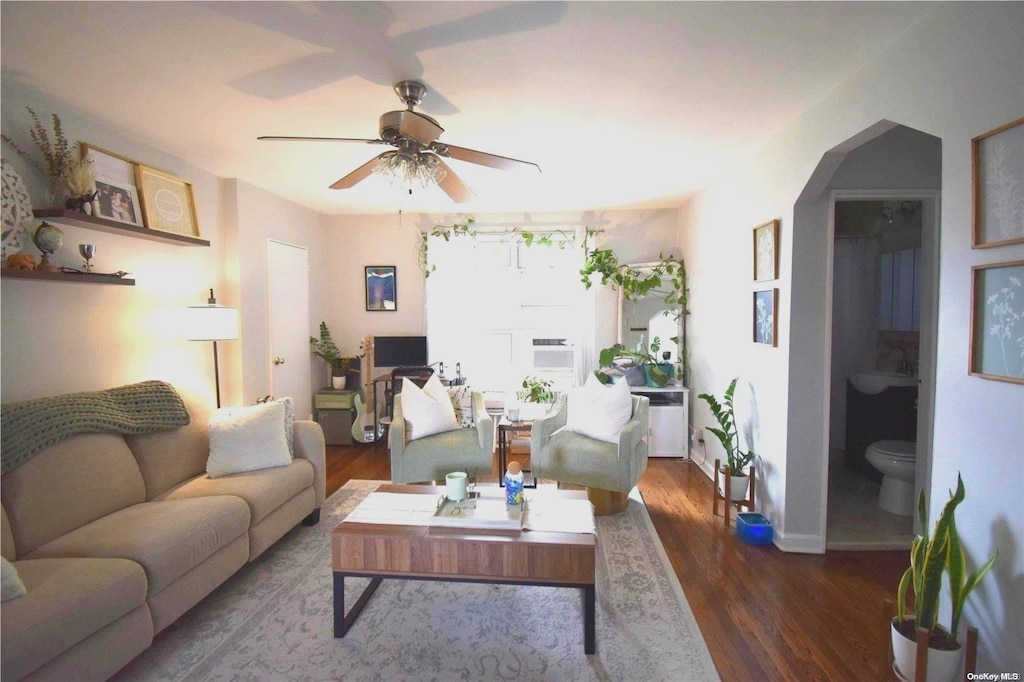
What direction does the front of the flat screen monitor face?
toward the camera

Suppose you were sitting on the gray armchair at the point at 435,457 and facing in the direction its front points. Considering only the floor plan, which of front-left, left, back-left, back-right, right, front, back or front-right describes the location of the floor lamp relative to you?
right

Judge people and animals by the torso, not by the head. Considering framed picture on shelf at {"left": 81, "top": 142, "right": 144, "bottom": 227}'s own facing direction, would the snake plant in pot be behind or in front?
in front

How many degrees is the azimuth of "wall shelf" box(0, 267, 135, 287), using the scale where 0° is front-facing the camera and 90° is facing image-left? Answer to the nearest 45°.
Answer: approximately 315°

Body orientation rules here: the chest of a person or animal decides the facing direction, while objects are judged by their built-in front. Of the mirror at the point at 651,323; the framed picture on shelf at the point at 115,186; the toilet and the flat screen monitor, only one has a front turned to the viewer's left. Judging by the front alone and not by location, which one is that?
the toilet

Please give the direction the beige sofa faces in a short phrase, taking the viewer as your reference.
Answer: facing the viewer and to the right of the viewer

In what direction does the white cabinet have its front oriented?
toward the camera

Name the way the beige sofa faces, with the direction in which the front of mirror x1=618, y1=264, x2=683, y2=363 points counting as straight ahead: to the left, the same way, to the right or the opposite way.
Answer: to the left

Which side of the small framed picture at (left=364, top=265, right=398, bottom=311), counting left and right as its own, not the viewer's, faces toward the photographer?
front

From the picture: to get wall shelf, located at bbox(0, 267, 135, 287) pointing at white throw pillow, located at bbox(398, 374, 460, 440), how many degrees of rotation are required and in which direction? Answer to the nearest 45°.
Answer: approximately 45° to its left

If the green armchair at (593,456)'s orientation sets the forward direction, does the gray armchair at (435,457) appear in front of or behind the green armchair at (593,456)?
in front

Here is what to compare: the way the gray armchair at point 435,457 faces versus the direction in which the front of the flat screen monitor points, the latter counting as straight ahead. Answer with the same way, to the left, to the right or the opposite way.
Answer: the same way

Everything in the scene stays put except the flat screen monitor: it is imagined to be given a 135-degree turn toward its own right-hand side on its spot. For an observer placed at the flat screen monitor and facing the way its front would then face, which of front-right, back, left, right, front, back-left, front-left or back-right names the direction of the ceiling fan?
back-left

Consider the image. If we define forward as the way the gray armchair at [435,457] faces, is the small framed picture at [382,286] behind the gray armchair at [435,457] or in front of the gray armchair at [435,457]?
behind

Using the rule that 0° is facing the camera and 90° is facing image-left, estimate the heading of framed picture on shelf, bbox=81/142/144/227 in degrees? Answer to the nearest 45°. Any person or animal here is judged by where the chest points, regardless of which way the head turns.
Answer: approximately 315°

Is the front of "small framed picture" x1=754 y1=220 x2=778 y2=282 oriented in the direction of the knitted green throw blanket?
yes
